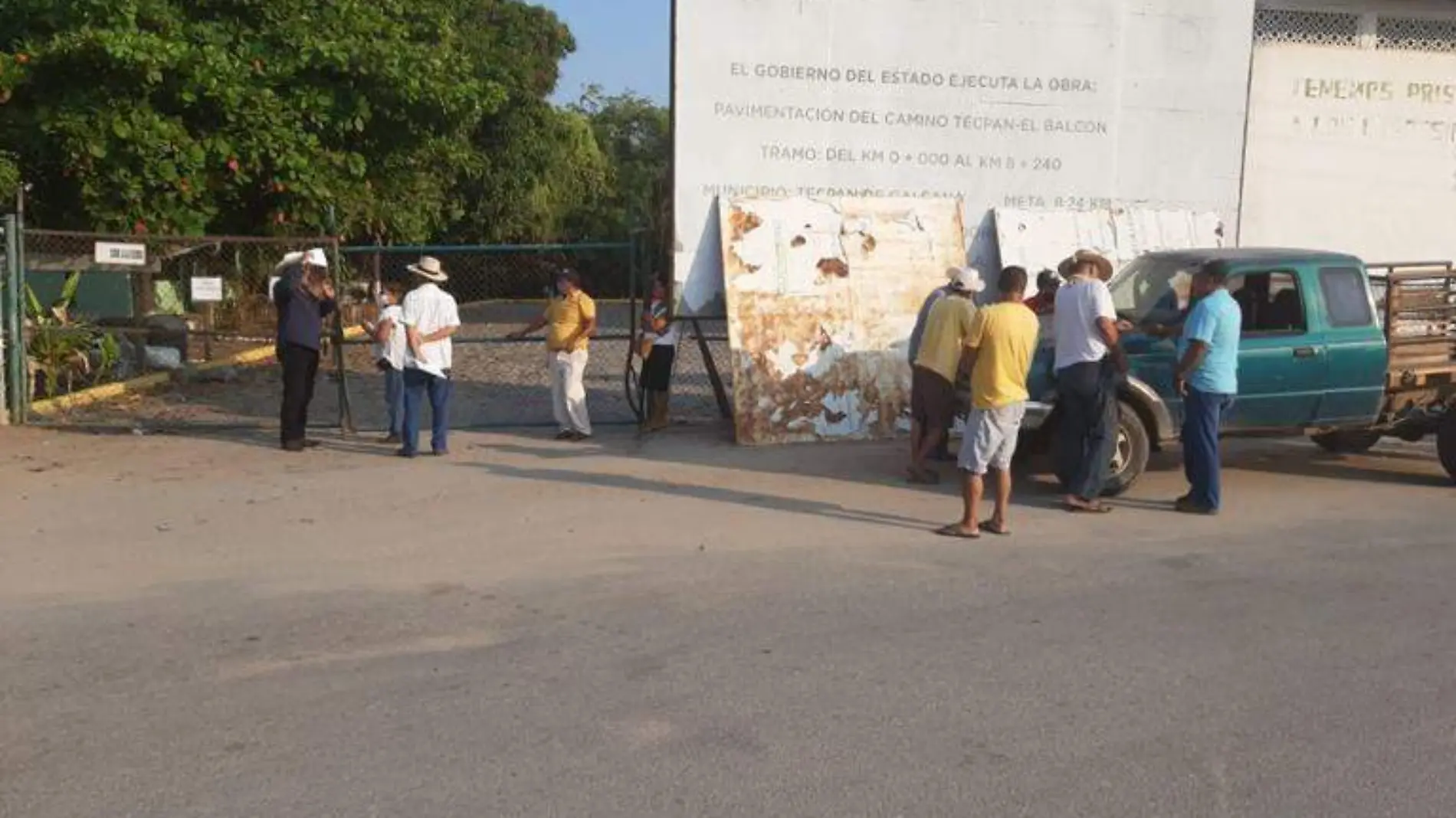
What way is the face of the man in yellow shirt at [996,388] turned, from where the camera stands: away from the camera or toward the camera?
away from the camera

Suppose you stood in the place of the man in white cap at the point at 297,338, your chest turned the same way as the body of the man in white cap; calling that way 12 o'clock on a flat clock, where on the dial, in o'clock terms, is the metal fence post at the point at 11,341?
The metal fence post is roughly at 7 o'clock from the man in white cap.

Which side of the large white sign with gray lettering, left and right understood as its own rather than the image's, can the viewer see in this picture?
front

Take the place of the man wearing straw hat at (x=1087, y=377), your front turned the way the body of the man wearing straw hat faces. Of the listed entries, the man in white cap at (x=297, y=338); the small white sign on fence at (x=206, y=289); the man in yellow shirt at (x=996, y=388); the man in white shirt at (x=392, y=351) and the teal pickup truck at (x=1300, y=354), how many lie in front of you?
1

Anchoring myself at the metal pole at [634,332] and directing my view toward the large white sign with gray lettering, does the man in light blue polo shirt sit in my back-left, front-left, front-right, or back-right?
front-right

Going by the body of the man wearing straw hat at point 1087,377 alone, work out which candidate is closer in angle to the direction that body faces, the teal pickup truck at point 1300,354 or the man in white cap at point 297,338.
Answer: the teal pickup truck

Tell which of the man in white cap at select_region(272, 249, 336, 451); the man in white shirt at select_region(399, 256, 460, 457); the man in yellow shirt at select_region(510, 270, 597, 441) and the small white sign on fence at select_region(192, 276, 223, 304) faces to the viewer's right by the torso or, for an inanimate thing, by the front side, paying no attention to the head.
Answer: the man in white cap

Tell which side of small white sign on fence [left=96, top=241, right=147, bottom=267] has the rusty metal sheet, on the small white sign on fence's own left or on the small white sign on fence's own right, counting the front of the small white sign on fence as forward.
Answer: on the small white sign on fence's own left

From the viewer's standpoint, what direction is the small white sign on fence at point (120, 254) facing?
toward the camera

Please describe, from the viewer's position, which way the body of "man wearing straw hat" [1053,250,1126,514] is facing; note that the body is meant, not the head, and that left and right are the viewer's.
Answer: facing away from the viewer and to the right of the viewer

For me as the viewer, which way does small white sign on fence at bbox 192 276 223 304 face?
facing the viewer

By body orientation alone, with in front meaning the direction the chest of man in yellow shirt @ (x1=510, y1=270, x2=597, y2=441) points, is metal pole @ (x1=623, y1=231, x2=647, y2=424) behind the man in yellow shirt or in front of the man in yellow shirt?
behind

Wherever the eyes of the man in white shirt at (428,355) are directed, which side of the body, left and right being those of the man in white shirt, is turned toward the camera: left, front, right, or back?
back

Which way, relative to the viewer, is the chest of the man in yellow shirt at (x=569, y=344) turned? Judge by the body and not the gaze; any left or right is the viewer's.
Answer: facing the viewer and to the left of the viewer
